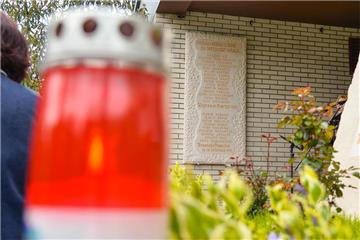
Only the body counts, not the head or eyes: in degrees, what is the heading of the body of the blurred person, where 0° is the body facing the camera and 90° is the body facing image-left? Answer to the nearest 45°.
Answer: approximately 180°

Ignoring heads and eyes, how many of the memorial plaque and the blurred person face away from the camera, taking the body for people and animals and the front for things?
1

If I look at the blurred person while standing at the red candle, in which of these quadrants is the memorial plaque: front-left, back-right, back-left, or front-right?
front-right

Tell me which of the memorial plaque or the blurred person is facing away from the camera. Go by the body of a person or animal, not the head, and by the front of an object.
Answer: the blurred person

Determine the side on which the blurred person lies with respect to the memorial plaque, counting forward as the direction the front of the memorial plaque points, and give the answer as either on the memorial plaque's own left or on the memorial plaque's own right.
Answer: on the memorial plaque's own right

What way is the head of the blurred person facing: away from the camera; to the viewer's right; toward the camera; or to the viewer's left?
away from the camera

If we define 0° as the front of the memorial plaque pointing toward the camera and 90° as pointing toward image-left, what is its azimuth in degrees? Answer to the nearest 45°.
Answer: approximately 315°

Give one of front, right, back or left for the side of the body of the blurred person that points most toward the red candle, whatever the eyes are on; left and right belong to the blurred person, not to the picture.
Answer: back

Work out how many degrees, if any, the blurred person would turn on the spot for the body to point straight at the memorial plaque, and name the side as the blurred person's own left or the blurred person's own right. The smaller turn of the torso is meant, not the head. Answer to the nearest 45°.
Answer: approximately 45° to the blurred person's own right

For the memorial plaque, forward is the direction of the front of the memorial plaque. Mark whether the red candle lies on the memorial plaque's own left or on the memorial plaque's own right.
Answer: on the memorial plaque's own right

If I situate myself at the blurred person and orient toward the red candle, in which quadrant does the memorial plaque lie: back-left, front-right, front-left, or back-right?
back-left

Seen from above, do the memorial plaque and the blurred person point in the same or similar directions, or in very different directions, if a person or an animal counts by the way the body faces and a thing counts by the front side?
very different directions
